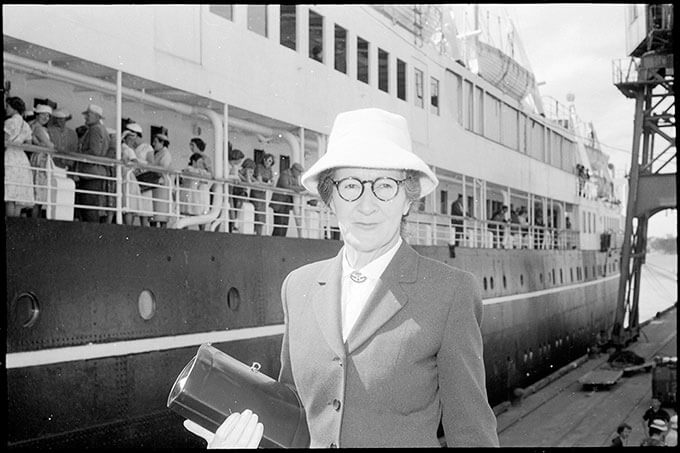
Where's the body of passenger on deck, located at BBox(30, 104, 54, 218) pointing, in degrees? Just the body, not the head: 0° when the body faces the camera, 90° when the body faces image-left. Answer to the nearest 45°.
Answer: approximately 315°

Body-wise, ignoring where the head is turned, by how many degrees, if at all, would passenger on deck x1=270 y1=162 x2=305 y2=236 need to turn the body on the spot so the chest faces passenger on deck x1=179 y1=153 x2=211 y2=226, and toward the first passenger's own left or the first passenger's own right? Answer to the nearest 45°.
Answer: approximately 90° to the first passenger's own right

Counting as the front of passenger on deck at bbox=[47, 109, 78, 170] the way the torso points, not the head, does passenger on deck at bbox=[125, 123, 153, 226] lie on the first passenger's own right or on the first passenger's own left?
on the first passenger's own left

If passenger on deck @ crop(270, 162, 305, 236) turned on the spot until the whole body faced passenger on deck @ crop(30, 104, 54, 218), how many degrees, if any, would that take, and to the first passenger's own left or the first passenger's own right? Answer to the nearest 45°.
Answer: approximately 90° to the first passenger's own right

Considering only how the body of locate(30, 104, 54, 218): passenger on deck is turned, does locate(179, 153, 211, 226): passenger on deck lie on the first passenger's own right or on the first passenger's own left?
on the first passenger's own left

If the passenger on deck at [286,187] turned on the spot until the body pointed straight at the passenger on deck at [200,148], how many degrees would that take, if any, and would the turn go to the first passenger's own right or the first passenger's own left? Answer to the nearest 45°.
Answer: approximately 135° to the first passenger's own right

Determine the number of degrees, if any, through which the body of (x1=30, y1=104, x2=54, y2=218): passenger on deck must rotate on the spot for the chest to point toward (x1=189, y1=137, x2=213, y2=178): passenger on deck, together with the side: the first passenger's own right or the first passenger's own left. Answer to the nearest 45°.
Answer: approximately 90° to the first passenger's own left
